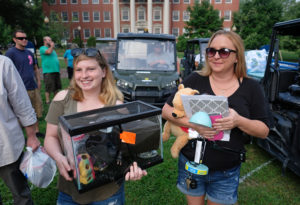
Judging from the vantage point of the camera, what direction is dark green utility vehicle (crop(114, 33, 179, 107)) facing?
facing the viewer

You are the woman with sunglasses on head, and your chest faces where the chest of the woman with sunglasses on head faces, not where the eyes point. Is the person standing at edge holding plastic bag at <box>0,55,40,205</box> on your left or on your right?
on your right

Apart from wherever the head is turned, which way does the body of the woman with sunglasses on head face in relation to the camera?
toward the camera

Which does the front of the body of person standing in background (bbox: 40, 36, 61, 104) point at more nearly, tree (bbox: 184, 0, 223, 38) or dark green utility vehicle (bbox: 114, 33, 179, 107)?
the dark green utility vehicle

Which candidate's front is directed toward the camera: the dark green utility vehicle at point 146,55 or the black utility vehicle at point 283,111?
the dark green utility vehicle at point 146,55

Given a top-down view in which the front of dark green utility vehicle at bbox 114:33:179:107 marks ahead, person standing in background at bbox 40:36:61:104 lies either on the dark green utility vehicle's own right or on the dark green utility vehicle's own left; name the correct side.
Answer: on the dark green utility vehicle's own right

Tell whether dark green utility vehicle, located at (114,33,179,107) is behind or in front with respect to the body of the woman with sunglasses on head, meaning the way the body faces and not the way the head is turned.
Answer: behind

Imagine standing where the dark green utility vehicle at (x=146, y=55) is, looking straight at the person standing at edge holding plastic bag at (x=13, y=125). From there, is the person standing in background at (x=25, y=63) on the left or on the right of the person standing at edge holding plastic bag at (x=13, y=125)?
right

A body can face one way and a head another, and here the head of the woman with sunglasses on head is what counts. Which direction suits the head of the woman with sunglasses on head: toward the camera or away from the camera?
toward the camera
